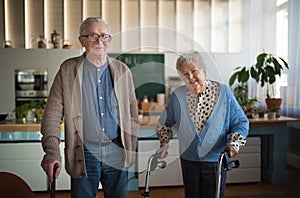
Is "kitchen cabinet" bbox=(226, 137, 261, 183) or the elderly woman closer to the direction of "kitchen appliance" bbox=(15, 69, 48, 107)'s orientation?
the elderly woman

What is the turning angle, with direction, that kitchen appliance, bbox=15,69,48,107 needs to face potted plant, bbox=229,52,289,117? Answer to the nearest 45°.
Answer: approximately 45° to its left

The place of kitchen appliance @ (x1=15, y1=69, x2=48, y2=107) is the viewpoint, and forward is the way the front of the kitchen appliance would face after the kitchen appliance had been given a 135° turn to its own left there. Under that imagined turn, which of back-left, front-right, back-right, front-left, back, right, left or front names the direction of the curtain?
right

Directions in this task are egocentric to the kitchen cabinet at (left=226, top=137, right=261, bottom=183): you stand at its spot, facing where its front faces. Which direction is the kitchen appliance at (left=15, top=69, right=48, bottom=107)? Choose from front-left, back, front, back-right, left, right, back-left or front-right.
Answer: right

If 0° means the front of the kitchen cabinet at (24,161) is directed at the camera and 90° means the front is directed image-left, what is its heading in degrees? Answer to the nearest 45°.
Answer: approximately 0°

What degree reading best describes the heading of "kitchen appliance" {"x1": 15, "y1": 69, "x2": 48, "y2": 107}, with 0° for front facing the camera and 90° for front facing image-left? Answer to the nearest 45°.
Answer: approximately 0°

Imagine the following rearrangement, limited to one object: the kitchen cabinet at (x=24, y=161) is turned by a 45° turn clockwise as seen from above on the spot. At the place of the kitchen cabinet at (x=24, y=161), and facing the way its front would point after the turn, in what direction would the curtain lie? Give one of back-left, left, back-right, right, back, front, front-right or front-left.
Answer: back-left

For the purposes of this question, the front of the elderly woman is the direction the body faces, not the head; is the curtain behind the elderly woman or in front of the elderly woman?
behind

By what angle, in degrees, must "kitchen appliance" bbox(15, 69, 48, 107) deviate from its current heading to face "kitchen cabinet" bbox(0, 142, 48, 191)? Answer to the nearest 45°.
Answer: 0° — it already faces it

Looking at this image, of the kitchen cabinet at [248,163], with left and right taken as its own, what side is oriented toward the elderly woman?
front
